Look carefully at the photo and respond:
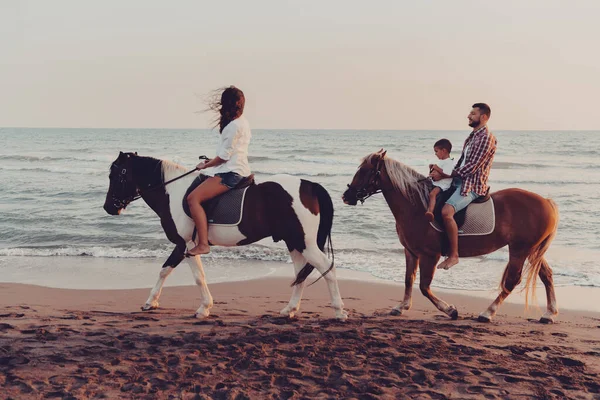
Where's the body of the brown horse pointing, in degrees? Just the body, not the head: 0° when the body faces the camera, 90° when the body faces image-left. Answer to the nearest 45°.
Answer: approximately 90°

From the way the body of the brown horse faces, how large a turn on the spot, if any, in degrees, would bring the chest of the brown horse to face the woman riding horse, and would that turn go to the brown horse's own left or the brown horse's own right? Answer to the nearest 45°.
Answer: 0° — it already faces them

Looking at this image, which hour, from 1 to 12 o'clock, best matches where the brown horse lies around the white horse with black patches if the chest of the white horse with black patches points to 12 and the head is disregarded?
The brown horse is roughly at 6 o'clock from the white horse with black patches.

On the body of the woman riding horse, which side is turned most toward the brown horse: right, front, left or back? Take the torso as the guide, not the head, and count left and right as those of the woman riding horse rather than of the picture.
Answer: back

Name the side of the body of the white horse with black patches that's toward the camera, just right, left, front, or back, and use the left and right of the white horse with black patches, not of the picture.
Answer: left

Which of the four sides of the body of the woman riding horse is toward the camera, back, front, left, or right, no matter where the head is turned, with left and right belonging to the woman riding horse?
left
